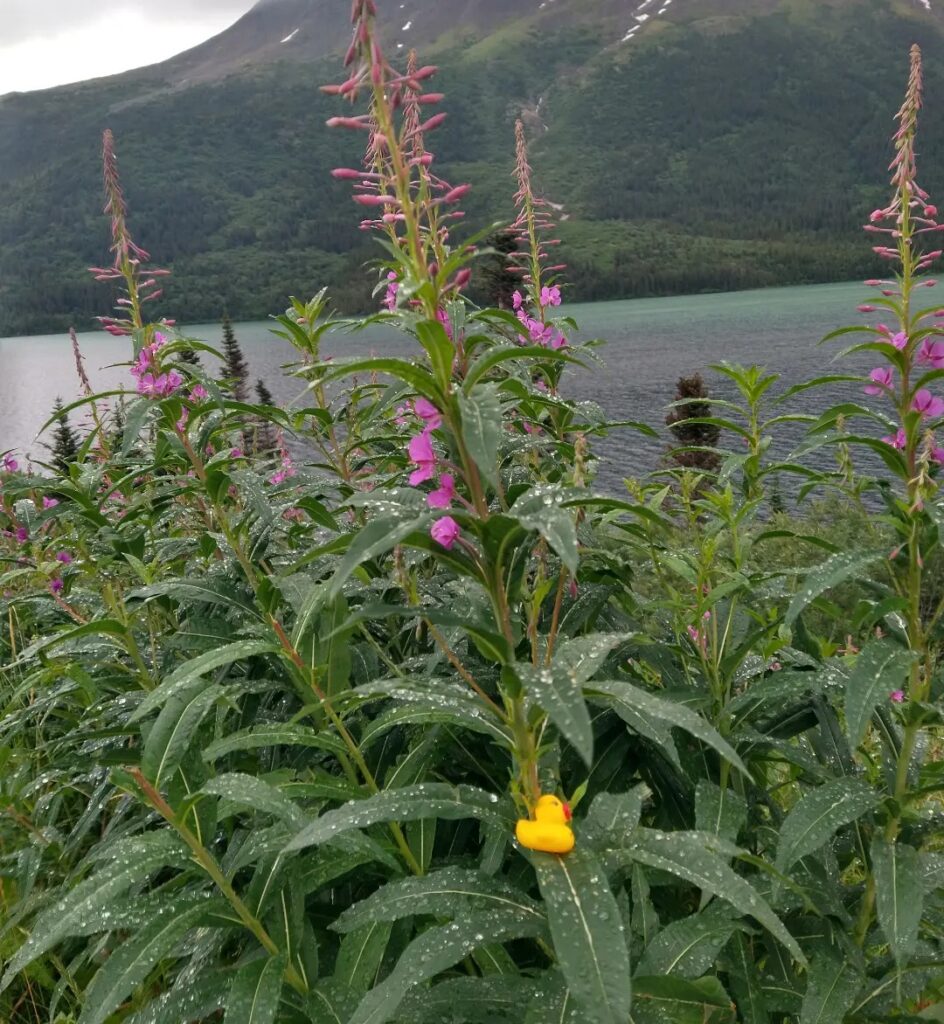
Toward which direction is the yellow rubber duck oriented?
to the viewer's right

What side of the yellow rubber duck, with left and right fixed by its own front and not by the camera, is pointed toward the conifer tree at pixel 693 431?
left
